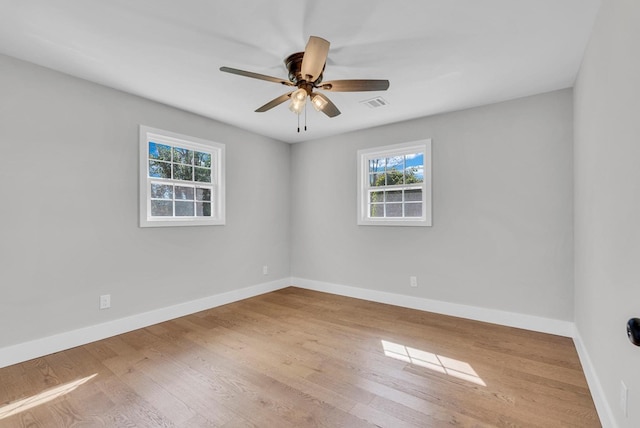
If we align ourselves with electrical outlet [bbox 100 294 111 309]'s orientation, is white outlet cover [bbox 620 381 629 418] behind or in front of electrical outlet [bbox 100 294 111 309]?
in front

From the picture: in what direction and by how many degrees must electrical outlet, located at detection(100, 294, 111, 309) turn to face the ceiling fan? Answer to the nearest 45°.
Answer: approximately 45° to its left

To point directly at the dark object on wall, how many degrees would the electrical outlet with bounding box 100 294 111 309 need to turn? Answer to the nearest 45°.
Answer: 0° — it already faces it
